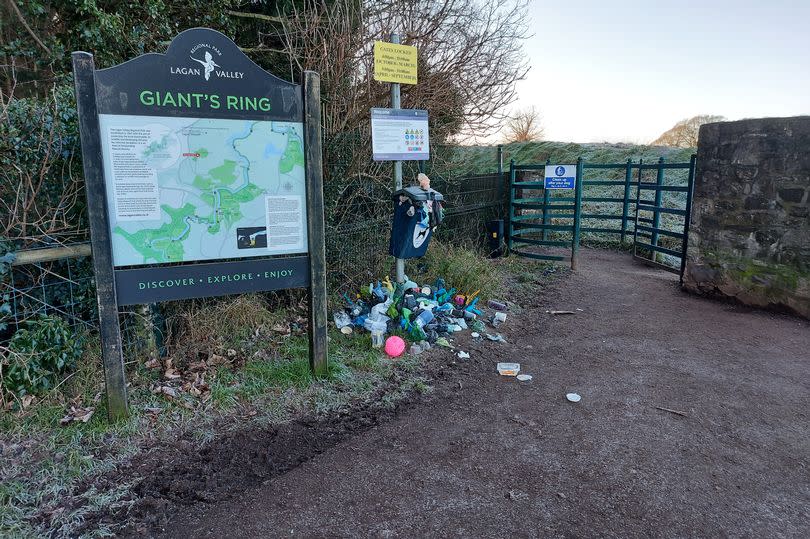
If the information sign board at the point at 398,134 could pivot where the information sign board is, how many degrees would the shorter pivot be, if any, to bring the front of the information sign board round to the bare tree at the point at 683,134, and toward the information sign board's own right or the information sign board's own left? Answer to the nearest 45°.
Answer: approximately 135° to the information sign board's own left

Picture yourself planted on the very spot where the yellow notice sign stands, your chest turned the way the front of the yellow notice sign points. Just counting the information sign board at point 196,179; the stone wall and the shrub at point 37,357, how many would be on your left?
1

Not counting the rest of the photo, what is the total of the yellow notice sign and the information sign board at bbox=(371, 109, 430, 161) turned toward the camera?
2

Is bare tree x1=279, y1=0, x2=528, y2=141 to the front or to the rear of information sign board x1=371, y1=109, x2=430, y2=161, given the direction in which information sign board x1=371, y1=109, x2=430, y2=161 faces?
to the rear

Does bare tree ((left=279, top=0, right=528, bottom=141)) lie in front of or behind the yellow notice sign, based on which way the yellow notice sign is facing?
behind

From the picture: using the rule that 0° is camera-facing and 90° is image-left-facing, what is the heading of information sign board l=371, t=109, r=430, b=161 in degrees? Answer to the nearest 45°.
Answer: approximately 0°

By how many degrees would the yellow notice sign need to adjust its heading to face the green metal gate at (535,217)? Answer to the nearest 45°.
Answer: approximately 135° to its left

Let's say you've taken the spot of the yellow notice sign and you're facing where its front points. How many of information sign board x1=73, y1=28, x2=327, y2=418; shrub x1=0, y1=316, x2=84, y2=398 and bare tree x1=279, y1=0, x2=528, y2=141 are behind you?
1

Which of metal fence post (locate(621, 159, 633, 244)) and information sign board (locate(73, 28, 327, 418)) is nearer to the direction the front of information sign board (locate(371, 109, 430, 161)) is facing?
the information sign board

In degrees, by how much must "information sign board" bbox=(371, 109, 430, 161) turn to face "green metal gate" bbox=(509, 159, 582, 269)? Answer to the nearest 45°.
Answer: approximately 135° to its left
